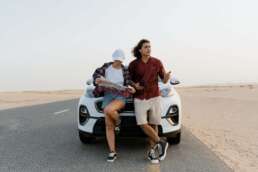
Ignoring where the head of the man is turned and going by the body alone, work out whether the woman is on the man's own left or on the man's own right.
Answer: on the man's own right

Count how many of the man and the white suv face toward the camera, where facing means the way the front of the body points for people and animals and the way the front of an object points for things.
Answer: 2

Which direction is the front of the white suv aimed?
toward the camera

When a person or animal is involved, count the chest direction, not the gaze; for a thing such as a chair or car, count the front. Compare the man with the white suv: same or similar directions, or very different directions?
same or similar directions

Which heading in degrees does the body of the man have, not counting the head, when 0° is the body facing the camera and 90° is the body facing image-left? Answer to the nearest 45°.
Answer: approximately 0°
